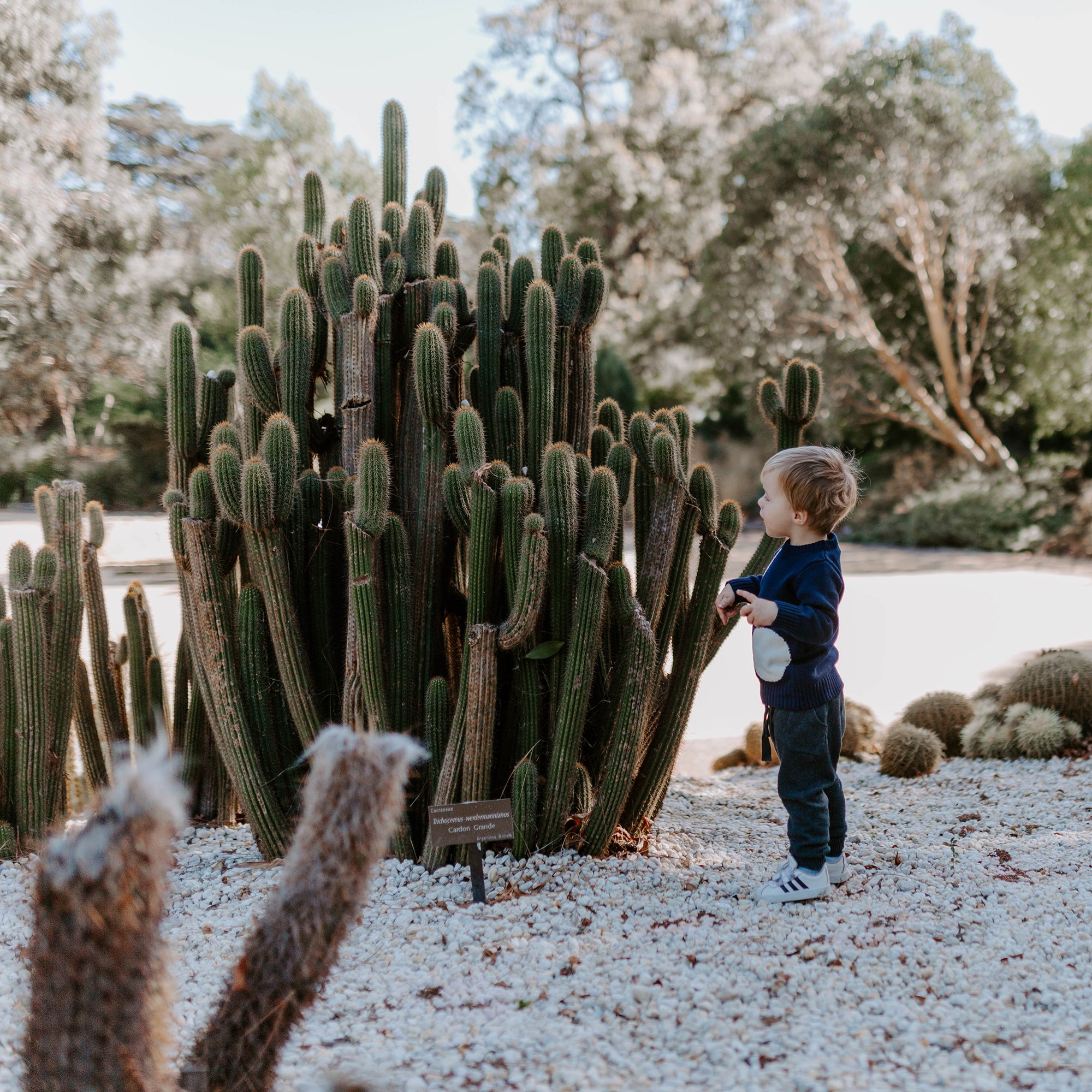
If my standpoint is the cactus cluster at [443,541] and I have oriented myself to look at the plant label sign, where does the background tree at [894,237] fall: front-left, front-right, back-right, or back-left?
back-left

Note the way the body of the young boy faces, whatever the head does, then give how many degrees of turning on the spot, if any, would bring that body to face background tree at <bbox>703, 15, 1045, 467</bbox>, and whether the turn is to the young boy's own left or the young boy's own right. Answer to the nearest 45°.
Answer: approximately 90° to the young boy's own right

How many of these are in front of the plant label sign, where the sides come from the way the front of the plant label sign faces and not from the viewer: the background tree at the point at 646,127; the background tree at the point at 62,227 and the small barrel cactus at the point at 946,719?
0

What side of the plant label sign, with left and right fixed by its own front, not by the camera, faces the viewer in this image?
front

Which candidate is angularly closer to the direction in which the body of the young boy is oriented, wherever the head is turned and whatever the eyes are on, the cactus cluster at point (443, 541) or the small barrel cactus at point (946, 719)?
the cactus cluster

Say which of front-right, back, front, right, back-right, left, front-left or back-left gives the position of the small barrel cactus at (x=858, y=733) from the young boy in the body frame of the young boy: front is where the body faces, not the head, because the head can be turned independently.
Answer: right

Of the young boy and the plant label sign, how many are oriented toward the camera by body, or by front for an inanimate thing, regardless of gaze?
1

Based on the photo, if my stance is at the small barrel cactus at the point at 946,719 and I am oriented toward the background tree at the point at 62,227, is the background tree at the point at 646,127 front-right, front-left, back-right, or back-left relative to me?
front-right

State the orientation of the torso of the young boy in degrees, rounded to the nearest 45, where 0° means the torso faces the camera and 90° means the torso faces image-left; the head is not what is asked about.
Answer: approximately 90°

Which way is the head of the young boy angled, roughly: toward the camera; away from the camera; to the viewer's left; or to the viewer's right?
to the viewer's left

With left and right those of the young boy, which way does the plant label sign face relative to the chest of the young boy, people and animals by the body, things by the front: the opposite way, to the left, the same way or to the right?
to the left
